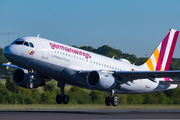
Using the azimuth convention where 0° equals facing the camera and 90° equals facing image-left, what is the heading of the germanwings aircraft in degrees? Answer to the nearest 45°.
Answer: approximately 45°
